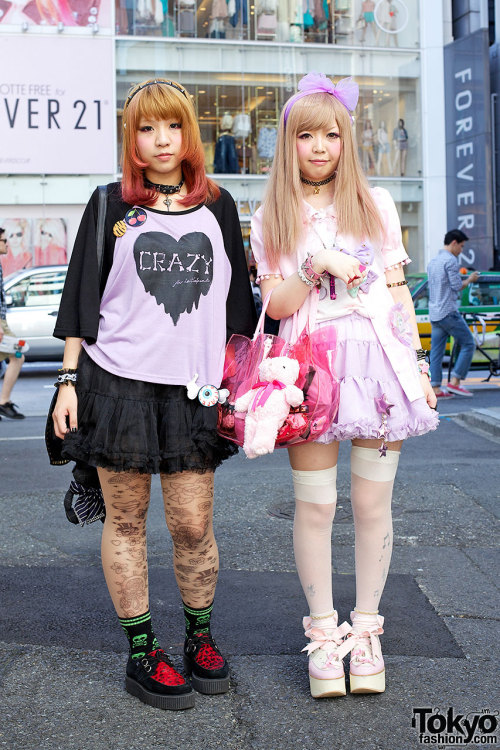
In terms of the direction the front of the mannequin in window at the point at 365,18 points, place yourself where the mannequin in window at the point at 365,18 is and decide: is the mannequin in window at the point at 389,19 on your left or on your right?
on your left

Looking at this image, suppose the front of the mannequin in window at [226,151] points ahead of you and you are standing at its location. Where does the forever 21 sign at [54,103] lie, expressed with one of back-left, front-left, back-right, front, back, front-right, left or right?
right

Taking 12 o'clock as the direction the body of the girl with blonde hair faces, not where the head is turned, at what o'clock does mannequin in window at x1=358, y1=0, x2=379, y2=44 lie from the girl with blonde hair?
The mannequin in window is roughly at 6 o'clock from the girl with blonde hair.

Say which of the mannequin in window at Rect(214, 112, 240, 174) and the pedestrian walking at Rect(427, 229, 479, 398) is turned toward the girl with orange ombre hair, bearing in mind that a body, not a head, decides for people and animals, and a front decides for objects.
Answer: the mannequin in window

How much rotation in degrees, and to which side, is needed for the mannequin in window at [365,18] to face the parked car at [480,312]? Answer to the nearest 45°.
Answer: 0° — it already faces it

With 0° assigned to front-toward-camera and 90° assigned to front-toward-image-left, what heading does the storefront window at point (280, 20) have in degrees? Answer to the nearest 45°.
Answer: approximately 0°
